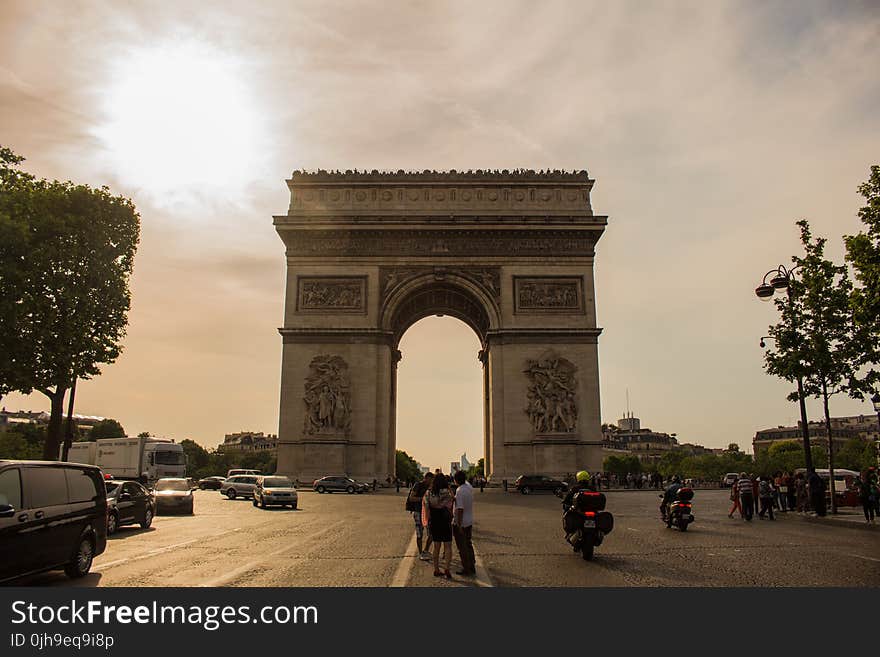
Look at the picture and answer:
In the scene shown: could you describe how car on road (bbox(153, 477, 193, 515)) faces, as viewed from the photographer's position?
facing the viewer

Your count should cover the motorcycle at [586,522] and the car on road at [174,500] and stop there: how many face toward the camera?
1

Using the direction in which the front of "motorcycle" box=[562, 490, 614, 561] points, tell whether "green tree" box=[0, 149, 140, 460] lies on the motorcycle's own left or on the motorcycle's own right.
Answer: on the motorcycle's own left

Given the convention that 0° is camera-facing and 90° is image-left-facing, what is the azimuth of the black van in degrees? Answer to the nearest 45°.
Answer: approximately 45°

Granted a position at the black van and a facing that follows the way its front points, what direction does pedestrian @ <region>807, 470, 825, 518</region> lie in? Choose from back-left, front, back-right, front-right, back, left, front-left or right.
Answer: back-left

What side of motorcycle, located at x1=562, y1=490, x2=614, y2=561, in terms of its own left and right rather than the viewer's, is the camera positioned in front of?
back

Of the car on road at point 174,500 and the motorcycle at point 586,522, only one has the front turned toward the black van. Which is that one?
the car on road

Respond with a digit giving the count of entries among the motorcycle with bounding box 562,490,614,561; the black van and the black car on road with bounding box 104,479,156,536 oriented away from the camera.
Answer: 1

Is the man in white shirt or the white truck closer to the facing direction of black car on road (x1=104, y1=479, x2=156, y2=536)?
the man in white shirt

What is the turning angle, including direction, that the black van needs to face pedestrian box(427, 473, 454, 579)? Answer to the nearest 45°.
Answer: approximately 135° to its left

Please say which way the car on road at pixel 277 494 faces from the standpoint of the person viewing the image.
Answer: facing the viewer and to the right of the viewer

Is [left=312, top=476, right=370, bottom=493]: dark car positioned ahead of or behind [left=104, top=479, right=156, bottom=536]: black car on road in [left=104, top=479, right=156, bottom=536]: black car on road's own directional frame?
behind

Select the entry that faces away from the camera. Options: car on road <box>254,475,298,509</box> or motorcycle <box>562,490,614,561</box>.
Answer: the motorcycle

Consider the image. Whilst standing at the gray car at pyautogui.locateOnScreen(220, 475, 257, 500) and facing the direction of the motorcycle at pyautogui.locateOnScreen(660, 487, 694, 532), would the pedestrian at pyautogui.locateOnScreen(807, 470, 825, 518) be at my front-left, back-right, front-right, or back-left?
front-left

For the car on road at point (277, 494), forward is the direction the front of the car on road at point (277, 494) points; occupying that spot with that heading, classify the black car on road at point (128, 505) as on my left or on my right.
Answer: on my right

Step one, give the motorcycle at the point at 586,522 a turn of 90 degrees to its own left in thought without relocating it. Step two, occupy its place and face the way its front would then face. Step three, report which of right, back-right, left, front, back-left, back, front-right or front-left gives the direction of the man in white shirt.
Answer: front-left

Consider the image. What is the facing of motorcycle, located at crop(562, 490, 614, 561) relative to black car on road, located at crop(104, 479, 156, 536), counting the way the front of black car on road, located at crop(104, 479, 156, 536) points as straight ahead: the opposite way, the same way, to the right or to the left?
the opposite way
